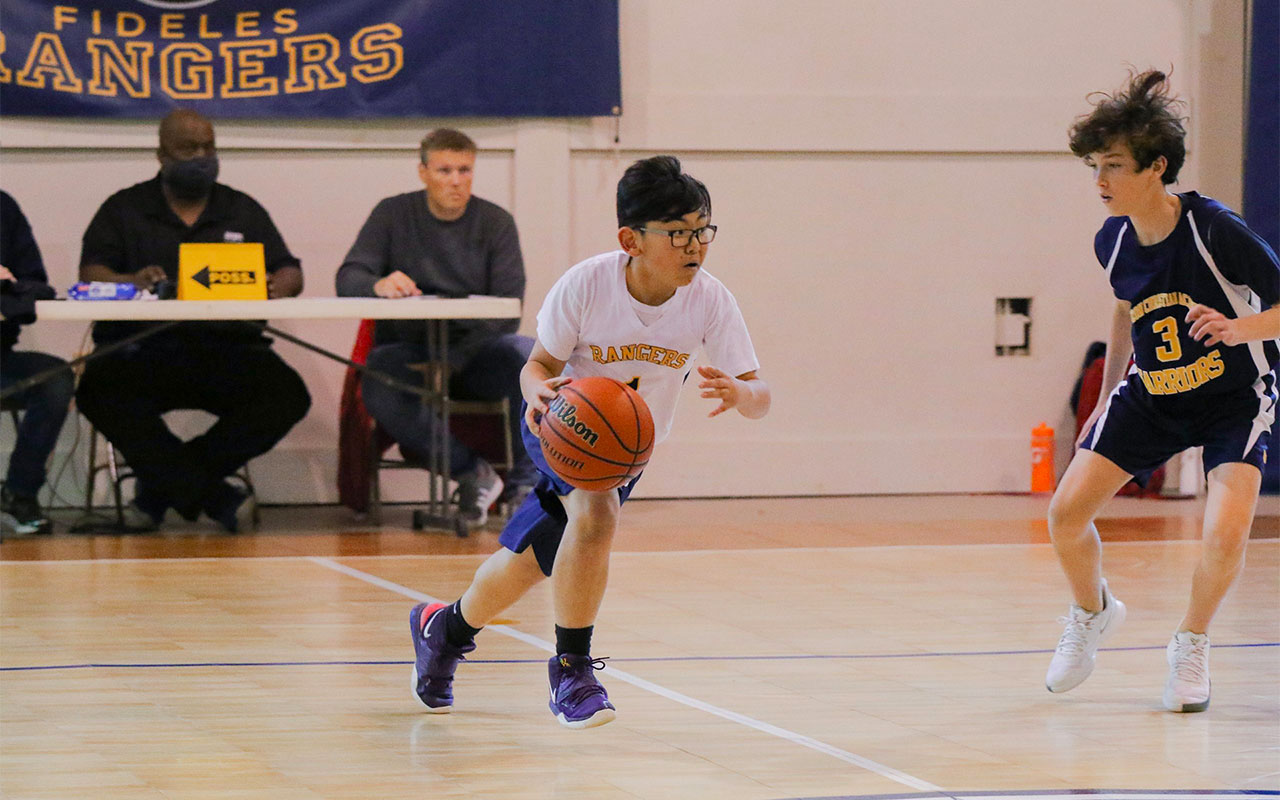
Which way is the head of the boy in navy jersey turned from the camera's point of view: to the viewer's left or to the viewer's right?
to the viewer's left

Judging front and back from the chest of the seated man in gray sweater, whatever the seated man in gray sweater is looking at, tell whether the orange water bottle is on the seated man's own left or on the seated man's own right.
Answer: on the seated man's own left

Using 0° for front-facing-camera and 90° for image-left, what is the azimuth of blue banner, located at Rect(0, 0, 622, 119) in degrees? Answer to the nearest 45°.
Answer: approximately 0°

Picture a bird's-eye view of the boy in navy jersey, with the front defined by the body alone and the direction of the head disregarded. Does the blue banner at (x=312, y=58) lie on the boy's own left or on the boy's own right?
on the boy's own right
